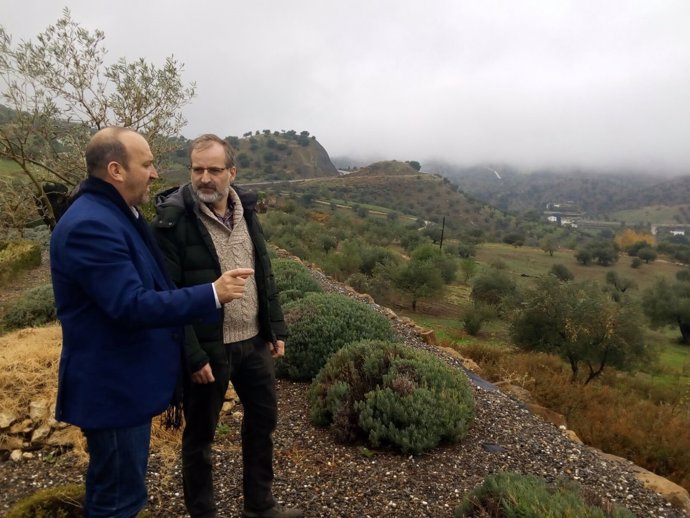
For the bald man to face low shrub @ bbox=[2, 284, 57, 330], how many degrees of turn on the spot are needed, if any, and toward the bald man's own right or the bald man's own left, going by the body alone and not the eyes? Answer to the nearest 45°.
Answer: approximately 90° to the bald man's own left

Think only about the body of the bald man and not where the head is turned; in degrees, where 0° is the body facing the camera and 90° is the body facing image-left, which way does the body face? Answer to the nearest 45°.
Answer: approximately 270°

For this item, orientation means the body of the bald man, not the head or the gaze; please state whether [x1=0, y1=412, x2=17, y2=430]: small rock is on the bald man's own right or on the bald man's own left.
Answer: on the bald man's own left

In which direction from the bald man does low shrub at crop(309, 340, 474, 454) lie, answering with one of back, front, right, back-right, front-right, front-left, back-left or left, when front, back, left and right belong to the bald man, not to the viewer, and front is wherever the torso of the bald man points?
front-left

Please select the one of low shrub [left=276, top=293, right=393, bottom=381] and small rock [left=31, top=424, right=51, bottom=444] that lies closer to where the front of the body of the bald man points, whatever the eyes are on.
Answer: the low shrub

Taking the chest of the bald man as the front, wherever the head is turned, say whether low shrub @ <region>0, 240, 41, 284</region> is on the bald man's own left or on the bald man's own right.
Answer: on the bald man's own left

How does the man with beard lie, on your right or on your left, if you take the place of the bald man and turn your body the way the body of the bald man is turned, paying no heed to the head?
on your left

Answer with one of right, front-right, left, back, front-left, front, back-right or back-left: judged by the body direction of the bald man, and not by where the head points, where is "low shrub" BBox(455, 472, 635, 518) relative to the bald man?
front

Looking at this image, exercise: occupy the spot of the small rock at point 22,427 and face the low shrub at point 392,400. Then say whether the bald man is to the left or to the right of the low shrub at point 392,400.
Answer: right

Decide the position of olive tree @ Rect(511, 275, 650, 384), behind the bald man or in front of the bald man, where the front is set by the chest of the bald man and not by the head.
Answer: in front

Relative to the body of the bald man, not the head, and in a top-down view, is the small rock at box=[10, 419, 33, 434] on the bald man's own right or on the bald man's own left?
on the bald man's own left

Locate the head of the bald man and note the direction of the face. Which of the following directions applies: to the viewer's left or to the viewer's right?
to the viewer's right

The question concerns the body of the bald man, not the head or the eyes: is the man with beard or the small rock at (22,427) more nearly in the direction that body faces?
the man with beard
